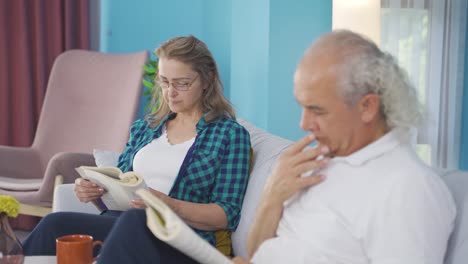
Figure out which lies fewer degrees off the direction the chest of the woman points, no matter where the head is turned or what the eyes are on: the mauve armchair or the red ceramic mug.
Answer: the red ceramic mug

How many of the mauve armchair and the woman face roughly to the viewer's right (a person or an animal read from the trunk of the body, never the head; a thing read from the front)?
0

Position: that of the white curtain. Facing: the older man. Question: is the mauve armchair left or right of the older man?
right

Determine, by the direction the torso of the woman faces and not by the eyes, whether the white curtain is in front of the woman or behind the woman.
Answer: behind

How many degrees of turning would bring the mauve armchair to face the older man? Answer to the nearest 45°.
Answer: approximately 45° to its left

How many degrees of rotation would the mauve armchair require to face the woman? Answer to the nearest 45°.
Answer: approximately 45° to its left

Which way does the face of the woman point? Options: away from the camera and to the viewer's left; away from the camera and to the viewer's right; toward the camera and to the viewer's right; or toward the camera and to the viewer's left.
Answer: toward the camera and to the viewer's left

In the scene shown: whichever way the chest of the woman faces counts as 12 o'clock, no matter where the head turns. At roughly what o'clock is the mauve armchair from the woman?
The mauve armchair is roughly at 4 o'clock from the woman.

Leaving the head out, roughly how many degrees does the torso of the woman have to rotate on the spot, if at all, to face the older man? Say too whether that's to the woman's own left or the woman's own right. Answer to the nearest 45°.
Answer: approximately 45° to the woman's own left

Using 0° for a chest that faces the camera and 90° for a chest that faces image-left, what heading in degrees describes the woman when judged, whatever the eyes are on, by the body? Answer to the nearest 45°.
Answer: approximately 45°
